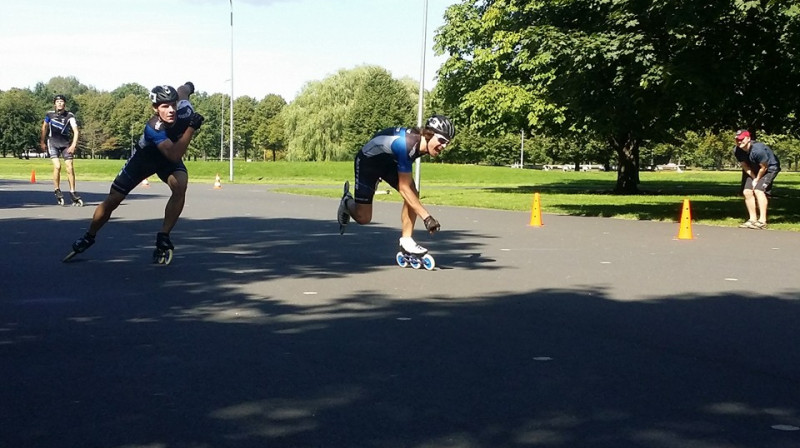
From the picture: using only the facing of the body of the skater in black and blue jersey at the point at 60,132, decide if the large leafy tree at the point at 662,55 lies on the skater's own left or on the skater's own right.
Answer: on the skater's own left

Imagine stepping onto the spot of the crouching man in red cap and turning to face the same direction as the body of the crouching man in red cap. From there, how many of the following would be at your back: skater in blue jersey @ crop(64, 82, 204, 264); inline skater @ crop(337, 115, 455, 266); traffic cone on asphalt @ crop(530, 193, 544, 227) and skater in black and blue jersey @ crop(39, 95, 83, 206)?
0

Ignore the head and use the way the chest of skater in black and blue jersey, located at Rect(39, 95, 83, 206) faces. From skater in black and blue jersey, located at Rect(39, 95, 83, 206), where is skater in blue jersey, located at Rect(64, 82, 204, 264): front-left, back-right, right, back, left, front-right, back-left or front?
front

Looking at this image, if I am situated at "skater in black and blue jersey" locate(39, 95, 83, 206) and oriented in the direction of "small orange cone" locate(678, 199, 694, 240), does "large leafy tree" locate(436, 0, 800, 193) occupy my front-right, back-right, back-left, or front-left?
front-left

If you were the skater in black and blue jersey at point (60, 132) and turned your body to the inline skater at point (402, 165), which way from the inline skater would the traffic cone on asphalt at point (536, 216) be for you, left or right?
left

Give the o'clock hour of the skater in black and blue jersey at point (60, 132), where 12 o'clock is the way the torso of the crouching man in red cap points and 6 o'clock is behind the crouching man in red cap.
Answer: The skater in black and blue jersey is roughly at 1 o'clock from the crouching man in red cap.

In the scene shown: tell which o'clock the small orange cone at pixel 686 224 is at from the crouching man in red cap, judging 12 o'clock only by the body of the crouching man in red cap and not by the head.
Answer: The small orange cone is roughly at 11 o'clock from the crouching man in red cap.

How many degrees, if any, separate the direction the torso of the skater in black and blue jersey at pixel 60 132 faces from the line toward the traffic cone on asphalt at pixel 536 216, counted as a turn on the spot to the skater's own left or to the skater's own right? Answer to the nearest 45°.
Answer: approximately 45° to the skater's own left

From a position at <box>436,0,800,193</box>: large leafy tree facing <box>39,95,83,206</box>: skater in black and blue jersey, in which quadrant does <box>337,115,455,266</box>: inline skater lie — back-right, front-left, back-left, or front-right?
front-left

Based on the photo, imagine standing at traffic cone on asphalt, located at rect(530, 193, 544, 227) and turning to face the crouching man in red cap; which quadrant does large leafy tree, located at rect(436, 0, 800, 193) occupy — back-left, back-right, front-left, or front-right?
front-left

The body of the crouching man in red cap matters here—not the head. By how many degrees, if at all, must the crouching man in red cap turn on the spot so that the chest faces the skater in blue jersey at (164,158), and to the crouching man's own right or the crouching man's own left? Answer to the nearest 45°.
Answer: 0° — they already face them

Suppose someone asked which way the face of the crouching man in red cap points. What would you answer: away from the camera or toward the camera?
toward the camera

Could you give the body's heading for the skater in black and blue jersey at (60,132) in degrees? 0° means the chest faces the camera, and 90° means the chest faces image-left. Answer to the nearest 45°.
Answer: approximately 0°

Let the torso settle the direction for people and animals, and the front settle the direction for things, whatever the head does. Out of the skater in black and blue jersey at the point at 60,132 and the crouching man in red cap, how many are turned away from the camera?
0

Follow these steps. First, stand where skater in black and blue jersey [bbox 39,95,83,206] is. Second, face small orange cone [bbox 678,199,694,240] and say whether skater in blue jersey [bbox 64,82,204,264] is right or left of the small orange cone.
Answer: right

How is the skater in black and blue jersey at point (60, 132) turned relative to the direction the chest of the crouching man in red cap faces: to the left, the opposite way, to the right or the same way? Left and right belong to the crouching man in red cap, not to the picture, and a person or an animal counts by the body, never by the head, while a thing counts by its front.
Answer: to the left

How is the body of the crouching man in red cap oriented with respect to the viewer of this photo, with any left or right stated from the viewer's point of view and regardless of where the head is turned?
facing the viewer and to the left of the viewer
